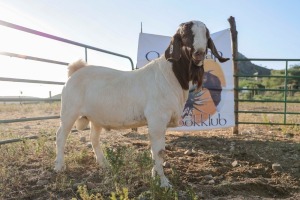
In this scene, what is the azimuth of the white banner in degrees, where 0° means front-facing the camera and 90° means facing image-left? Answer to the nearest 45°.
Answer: approximately 0°

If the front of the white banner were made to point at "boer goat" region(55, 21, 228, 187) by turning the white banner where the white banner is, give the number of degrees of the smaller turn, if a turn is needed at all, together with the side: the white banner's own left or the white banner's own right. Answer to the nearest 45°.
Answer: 0° — it already faces it
